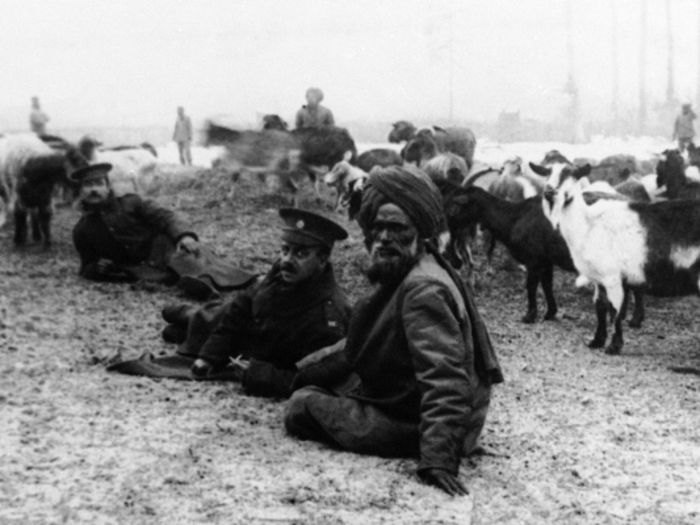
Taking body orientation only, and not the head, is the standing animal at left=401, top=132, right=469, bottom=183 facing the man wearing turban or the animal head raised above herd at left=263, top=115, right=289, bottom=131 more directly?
the animal head raised above herd

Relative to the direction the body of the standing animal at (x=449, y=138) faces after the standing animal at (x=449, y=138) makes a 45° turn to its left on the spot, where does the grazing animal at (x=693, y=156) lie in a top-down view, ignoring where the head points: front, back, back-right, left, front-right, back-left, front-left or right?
left

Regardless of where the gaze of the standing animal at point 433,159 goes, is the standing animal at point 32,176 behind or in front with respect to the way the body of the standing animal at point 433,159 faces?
in front

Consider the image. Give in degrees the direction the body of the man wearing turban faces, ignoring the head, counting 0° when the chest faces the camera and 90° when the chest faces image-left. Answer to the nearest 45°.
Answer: approximately 45°

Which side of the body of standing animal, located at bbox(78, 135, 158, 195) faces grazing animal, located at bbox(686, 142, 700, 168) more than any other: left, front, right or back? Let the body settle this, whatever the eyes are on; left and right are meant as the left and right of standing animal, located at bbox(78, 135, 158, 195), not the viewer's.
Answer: back

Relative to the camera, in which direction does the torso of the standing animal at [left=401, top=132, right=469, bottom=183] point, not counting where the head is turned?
to the viewer's left

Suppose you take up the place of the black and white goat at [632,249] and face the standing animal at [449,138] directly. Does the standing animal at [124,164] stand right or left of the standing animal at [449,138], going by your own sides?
left

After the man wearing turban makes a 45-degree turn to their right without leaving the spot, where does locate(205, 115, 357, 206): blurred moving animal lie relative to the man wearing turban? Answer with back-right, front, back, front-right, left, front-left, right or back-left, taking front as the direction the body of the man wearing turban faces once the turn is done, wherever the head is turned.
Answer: right

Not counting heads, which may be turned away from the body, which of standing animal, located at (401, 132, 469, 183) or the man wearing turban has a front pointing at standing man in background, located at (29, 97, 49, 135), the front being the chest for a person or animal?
the standing animal

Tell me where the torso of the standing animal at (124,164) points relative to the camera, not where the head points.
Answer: to the viewer's left

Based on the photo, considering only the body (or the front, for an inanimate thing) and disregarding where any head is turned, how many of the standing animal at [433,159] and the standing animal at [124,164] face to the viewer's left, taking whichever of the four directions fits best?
2

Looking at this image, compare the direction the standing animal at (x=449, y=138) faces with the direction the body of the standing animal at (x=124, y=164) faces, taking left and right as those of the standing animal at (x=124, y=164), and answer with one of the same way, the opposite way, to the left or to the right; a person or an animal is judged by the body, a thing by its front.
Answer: the same way

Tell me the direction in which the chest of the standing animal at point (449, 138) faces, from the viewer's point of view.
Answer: to the viewer's left
